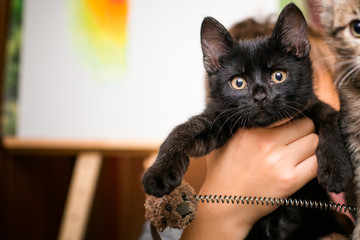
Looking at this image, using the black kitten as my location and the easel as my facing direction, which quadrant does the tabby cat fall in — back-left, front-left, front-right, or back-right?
back-right

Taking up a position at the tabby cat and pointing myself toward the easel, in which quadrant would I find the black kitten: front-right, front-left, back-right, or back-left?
front-left

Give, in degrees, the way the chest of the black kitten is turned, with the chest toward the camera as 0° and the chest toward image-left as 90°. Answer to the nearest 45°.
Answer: approximately 0°

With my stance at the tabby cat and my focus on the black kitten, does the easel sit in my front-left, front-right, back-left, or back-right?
front-right

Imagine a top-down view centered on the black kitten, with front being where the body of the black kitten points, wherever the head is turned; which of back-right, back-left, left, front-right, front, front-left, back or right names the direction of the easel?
back-right
